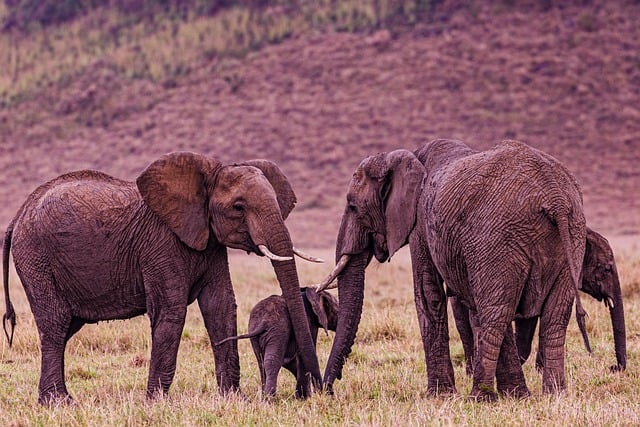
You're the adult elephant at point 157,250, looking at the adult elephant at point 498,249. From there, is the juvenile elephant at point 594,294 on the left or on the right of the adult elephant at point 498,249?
left

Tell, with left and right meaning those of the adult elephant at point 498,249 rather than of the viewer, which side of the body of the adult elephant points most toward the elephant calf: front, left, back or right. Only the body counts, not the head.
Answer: front

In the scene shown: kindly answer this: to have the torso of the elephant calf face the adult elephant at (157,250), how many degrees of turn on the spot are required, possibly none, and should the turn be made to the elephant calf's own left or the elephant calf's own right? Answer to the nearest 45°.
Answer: approximately 135° to the elephant calf's own left

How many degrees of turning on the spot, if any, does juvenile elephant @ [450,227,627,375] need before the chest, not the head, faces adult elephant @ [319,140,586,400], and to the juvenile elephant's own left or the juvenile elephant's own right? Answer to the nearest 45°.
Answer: approximately 90° to the juvenile elephant's own right

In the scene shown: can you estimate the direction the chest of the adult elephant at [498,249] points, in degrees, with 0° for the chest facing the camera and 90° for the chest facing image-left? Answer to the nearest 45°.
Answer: approximately 135°

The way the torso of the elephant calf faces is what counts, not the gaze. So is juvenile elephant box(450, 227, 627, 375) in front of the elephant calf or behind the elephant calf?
in front

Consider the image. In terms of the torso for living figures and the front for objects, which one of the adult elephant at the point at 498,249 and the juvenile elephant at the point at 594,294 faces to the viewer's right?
the juvenile elephant at the point at 594,294

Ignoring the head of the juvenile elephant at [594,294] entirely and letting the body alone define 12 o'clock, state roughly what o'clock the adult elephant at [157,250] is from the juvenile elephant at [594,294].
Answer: the adult elephant at [157,250] is roughly at 5 o'clock from the juvenile elephant at [594,294].

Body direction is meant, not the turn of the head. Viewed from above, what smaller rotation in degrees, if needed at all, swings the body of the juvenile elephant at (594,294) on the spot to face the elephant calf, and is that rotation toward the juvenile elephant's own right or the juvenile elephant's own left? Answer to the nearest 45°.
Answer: approximately 135° to the juvenile elephant's own right

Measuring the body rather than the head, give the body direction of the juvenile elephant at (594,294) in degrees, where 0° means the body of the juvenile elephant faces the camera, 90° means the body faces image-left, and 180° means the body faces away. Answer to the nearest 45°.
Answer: approximately 270°

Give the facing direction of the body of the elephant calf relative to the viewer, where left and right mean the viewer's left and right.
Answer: facing away from the viewer and to the right of the viewer

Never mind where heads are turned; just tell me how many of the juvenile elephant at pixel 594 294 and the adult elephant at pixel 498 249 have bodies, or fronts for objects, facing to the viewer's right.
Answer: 1
